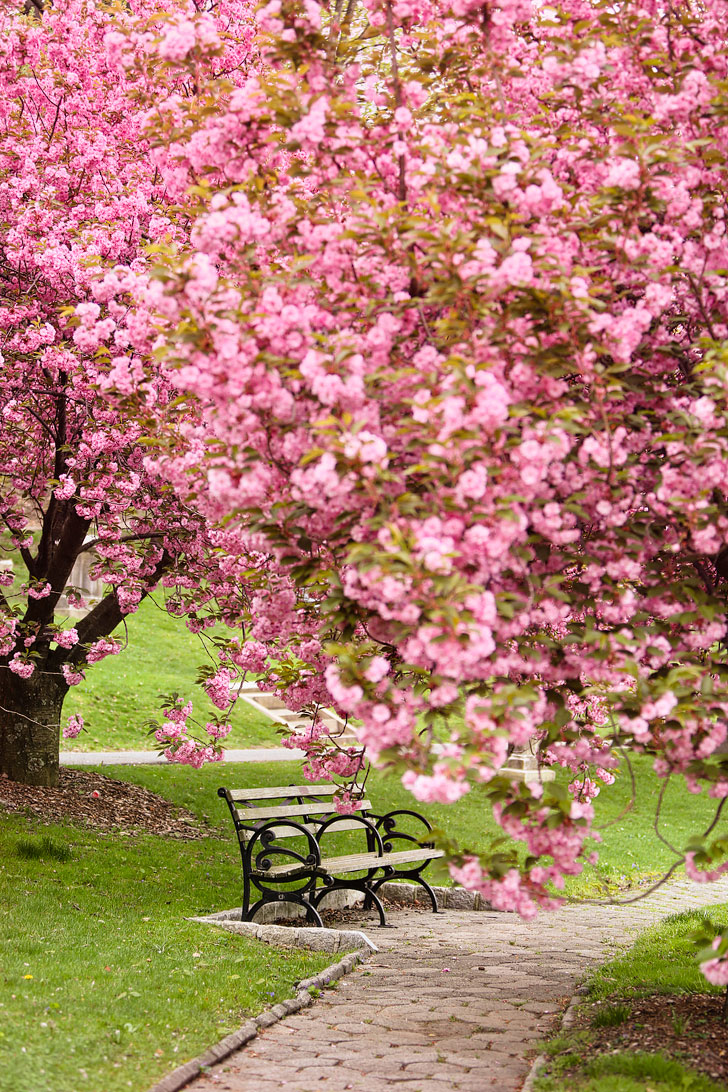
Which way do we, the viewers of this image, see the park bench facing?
facing the viewer and to the right of the viewer
